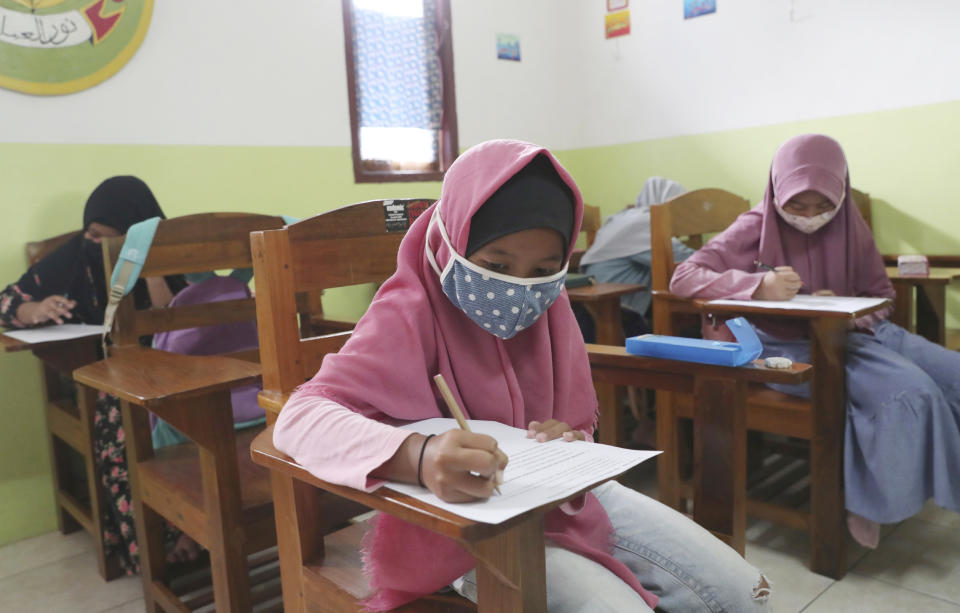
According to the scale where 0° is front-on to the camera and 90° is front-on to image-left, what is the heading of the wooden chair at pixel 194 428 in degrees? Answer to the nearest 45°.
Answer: approximately 315°

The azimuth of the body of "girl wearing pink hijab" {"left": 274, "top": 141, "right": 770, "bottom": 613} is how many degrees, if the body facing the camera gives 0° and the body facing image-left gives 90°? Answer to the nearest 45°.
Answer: approximately 315°

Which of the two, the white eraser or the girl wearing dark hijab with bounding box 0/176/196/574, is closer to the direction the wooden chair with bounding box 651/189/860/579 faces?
the white eraser

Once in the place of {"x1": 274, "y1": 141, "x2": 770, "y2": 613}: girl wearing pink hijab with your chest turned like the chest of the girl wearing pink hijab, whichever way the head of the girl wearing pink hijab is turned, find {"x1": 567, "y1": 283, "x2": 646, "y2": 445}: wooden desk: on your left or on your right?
on your left

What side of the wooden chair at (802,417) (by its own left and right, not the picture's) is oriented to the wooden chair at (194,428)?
right
